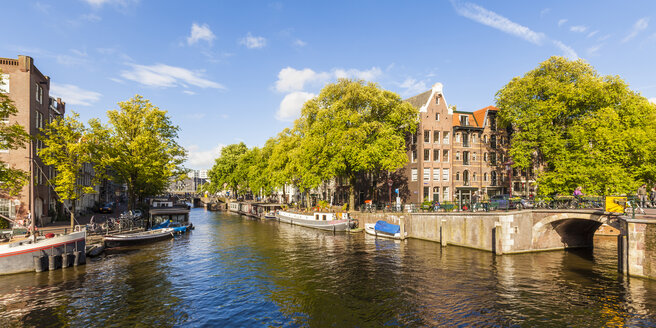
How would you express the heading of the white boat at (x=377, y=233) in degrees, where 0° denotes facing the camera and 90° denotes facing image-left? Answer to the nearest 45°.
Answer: approximately 90°

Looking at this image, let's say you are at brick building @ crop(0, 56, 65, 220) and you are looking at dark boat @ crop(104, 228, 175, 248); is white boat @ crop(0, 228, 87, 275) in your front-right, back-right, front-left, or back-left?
front-right

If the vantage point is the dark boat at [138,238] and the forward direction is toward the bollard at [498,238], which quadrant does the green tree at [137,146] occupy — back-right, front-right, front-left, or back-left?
back-left

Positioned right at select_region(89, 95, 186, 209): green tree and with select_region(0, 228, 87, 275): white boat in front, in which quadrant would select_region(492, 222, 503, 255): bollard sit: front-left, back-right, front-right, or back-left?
front-left
